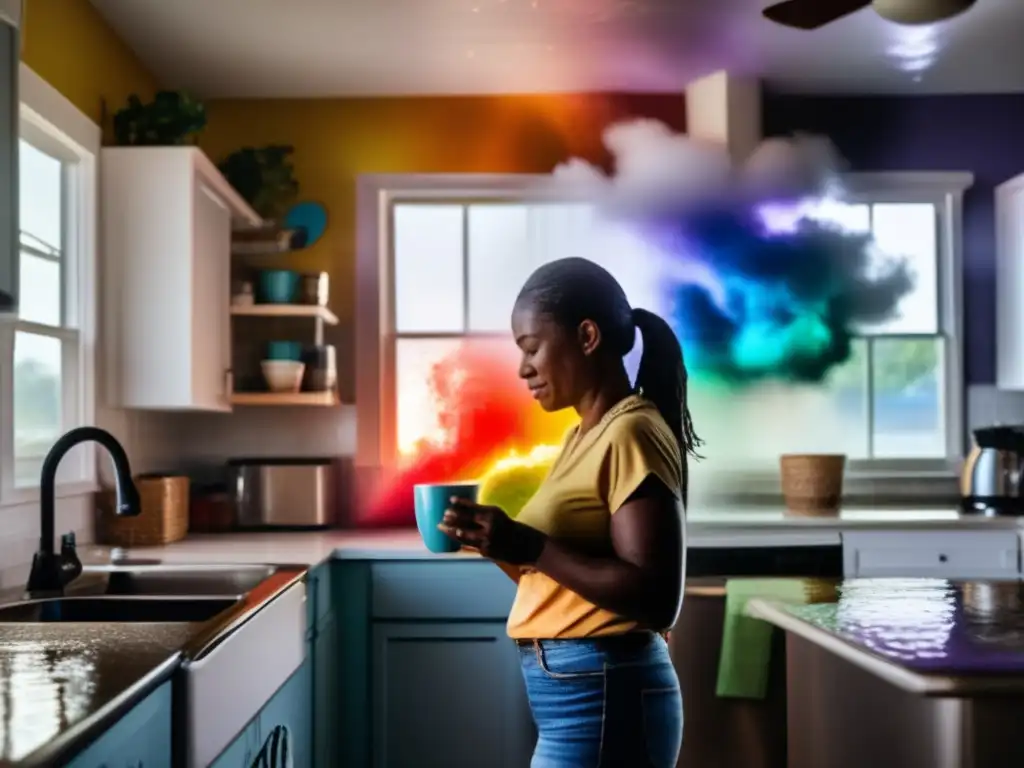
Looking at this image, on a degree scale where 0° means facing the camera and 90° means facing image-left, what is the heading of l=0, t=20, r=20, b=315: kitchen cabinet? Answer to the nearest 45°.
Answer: approximately 270°

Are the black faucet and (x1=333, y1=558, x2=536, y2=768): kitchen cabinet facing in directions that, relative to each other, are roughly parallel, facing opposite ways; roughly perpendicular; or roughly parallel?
roughly perpendicular

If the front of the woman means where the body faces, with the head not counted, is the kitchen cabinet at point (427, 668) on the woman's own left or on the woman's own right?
on the woman's own right

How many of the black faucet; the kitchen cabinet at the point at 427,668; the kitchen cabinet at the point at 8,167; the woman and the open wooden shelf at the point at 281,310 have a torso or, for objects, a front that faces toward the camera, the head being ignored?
2

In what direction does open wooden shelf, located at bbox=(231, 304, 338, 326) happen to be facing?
toward the camera

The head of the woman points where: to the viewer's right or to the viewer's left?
to the viewer's left

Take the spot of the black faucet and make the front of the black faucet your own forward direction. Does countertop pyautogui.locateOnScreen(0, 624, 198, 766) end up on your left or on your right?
on your right

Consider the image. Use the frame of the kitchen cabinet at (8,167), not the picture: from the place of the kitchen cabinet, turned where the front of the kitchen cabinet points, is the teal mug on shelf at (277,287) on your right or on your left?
on your left

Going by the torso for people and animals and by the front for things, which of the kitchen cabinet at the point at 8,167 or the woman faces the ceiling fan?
the kitchen cabinet

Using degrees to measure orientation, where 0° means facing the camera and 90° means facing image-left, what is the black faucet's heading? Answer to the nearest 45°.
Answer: approximately 270°

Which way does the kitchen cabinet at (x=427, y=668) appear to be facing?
toward the camera
